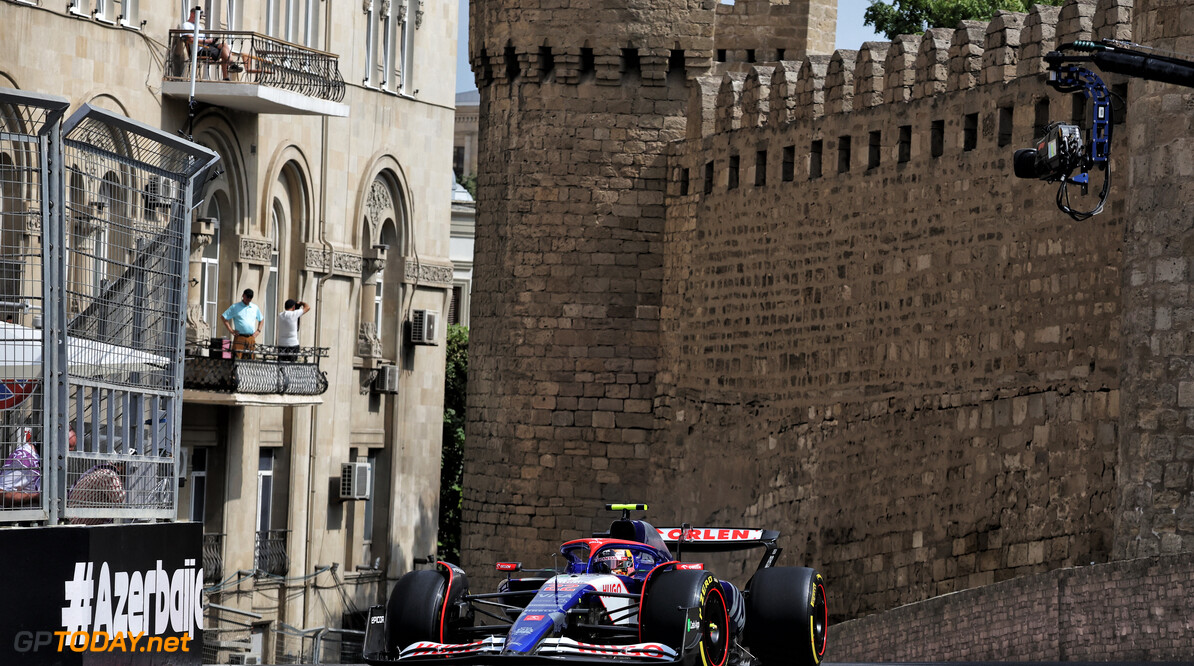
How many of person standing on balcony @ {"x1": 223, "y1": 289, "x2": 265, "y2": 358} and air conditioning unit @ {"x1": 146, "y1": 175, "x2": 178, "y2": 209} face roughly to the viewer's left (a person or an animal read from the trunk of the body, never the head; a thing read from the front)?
0

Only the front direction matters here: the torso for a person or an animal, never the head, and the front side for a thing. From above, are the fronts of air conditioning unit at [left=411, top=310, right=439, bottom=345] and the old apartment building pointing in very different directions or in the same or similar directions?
same or similar directions

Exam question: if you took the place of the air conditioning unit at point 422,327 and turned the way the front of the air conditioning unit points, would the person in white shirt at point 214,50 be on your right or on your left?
on your right

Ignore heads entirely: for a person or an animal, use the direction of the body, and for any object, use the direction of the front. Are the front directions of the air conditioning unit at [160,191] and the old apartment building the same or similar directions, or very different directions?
same or similar directions

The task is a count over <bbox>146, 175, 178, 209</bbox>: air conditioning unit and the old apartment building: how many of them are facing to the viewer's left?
0

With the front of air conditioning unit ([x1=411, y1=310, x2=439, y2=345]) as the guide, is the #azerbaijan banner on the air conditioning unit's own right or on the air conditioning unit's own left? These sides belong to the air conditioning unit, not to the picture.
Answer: on the air conditioning unit's own right

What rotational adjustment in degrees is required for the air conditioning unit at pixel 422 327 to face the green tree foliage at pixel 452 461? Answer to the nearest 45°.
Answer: approximately 135° to its left

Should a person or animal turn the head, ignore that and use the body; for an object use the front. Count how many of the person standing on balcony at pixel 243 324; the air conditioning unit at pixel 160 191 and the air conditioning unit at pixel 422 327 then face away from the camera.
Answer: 0

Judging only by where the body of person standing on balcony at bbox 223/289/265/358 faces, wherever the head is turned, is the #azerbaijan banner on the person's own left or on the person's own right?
on the person's own right

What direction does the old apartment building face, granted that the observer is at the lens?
facing the viewer and to the right of the viewer
